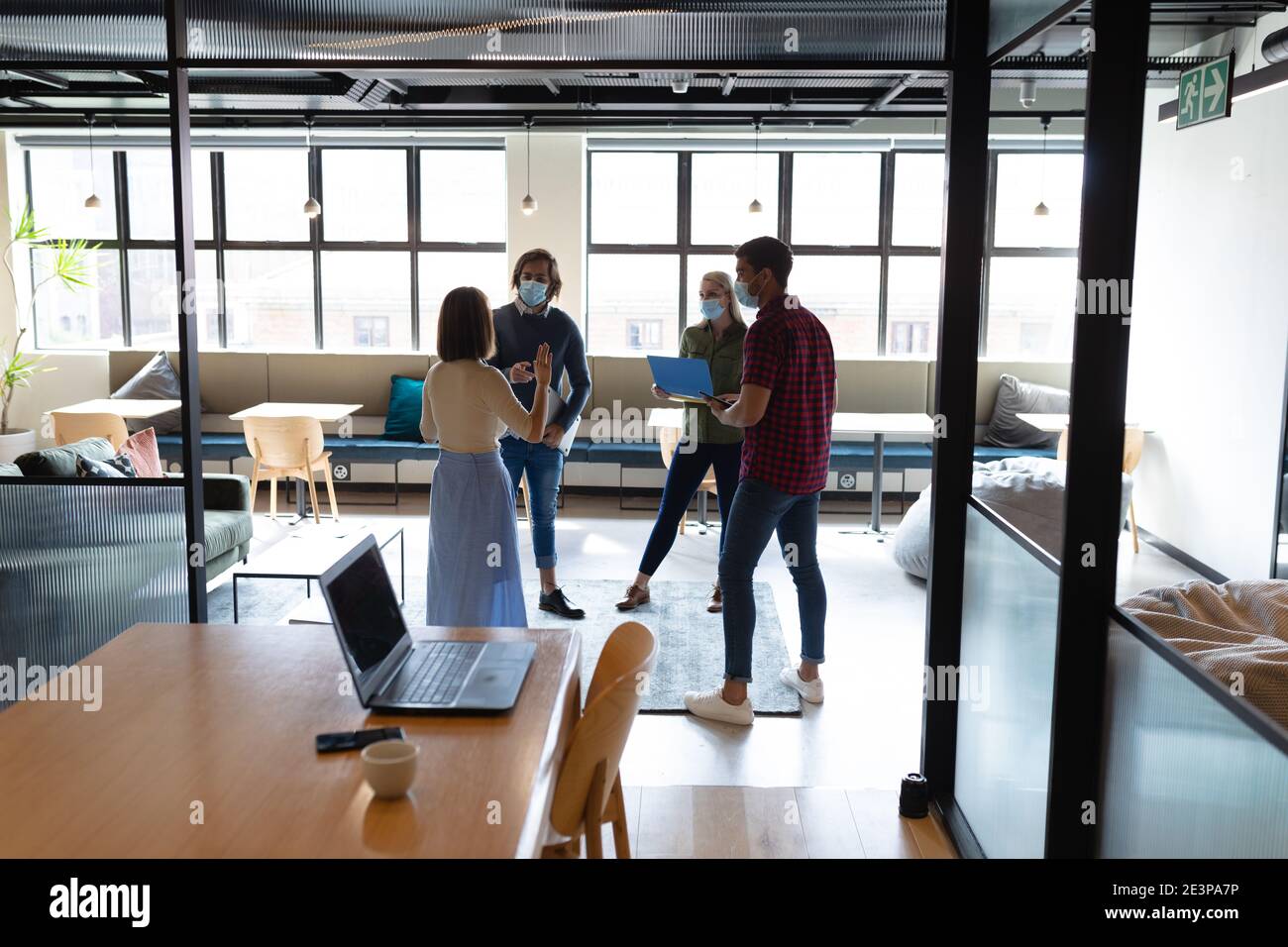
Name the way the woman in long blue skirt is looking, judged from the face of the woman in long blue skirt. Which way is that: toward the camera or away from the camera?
away from the camera

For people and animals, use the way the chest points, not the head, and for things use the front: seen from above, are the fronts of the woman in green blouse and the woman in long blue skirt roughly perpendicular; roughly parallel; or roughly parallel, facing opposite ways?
roughly parallel, facing opposite ways

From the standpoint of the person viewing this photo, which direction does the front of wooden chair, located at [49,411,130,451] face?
facing away from the viewer

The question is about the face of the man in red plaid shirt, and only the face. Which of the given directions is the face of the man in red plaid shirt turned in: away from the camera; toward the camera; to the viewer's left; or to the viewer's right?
to the viewer's left

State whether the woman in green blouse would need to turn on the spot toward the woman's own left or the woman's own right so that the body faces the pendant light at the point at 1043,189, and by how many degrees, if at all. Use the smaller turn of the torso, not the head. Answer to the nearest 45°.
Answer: approximately 180°

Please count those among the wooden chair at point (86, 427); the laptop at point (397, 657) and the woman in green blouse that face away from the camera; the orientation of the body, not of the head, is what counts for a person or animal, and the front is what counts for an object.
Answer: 1

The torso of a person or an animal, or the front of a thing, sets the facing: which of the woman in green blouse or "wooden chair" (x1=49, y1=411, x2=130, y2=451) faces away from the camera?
the wooden chair

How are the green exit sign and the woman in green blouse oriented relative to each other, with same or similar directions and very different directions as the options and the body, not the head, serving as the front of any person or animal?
same or similar directions

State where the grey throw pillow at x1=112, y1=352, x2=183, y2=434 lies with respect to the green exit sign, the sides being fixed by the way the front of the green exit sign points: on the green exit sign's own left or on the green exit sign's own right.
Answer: on the green exit sign's own right

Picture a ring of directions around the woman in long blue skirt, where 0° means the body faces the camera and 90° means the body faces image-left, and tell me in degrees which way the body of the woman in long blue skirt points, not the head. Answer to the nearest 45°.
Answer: approximately 225°

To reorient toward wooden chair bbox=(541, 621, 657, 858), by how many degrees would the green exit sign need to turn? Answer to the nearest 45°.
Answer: approximately 45° to its left

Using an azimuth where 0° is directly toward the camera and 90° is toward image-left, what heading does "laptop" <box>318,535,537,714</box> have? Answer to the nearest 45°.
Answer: approximately 270°

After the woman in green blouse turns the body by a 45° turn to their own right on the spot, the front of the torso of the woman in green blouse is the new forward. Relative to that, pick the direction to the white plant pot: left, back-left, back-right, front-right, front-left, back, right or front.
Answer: front-right

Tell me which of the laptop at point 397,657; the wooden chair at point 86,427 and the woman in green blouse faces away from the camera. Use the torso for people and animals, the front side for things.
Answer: the wooden chair
